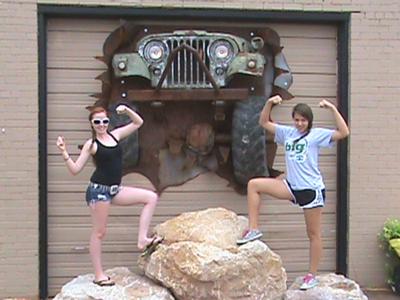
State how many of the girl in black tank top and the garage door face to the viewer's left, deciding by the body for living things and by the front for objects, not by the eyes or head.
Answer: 0

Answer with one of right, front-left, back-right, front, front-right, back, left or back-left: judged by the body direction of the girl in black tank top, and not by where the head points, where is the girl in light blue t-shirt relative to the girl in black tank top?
front-left

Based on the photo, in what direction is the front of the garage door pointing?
toward the camera

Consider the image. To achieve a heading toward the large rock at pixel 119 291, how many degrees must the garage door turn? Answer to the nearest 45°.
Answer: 0° — it already faces it

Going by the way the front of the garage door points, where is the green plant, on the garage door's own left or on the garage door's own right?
on the garage door's own left

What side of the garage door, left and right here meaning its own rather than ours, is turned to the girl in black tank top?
front

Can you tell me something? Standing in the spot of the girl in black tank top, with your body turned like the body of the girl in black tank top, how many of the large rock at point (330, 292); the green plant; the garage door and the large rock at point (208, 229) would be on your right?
0

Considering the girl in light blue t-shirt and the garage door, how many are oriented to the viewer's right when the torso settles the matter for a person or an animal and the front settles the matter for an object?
0

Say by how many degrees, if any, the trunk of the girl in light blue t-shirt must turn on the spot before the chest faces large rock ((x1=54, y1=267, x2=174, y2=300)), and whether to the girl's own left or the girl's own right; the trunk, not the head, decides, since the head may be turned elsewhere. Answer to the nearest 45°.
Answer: approximately 45° to the girl's own right

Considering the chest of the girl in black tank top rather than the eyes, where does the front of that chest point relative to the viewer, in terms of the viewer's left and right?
facing the viewer and to the right of the viewer

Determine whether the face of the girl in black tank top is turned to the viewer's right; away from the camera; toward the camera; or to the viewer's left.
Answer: toward the camera
